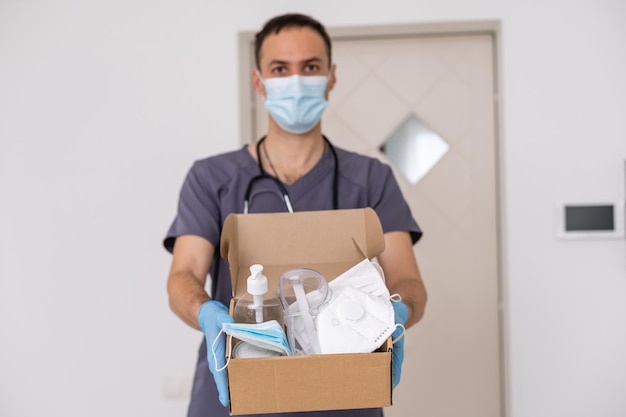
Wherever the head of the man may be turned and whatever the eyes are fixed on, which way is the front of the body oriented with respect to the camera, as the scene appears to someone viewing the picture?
toward the camera
